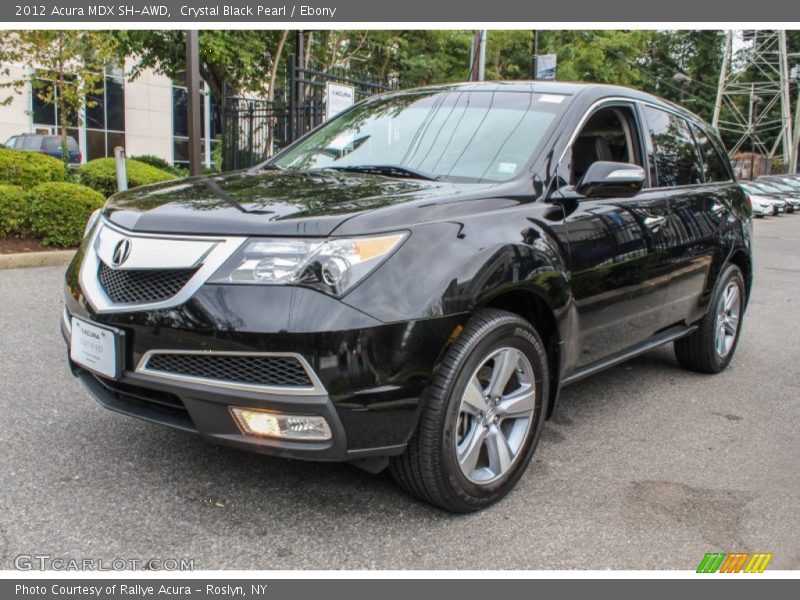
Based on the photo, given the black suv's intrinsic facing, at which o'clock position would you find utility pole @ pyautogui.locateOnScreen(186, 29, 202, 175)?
The utility pole is roughly at 4 o'clock from the black suv.

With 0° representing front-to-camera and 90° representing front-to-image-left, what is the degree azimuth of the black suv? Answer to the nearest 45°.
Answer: approximately 45°

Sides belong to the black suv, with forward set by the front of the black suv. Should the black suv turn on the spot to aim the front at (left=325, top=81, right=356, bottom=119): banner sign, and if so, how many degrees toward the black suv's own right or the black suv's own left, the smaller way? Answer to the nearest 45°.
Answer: approximately 135° to the black suv's own right

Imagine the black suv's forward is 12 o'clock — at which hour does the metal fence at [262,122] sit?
The metal fence is roughly at 4 o'clock from the black suv.

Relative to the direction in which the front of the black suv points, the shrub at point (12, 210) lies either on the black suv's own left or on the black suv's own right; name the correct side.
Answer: on the black suv's own right

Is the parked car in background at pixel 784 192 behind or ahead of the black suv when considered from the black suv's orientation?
behind

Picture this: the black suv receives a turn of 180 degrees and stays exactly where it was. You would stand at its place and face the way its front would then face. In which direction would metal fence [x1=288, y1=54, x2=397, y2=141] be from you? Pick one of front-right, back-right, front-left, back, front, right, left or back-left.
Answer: front-left

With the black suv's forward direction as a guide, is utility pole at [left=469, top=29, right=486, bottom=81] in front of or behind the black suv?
behind

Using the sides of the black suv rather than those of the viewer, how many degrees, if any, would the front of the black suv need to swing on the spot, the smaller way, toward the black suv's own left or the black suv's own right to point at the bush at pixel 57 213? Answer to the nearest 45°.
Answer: approximately 90° to the black suv's own right
